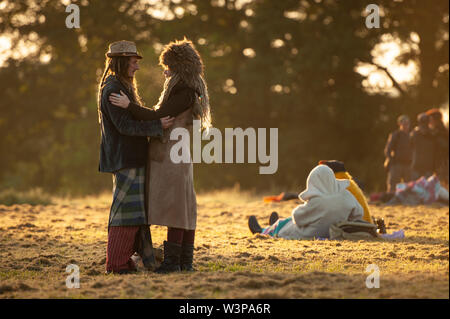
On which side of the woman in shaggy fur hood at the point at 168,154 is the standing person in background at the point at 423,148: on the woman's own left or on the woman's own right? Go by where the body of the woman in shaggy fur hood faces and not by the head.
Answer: on the woman's own right

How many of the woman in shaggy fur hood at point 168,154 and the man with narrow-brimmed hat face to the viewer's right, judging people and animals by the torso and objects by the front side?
1

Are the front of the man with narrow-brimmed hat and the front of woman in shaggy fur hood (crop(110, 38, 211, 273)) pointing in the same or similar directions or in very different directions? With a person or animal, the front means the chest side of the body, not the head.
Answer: very different directions

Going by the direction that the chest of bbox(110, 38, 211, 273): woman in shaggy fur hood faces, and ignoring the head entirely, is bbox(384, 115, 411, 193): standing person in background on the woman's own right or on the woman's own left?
on the woman's own right

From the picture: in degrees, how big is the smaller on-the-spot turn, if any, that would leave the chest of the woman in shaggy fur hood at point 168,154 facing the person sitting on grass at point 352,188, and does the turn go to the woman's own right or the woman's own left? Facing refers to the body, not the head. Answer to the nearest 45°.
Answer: approximately 135° to the woman's own right

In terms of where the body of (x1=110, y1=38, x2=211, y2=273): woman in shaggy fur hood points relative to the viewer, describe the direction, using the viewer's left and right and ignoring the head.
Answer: facing to the left of the viewer

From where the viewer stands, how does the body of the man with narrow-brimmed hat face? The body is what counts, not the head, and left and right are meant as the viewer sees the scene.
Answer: facing to the right of the viewer

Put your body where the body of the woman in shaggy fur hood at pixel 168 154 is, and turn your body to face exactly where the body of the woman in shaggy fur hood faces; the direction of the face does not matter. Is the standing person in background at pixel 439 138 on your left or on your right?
on your right

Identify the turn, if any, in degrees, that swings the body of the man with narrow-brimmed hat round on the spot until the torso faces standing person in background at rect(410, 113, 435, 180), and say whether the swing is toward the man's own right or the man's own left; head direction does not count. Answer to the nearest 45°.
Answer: approximately 45° to the man's own left

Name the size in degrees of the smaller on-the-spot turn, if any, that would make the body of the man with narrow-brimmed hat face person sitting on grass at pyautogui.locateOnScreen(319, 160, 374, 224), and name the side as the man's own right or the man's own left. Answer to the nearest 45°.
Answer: approximately 45° to the man's own left
